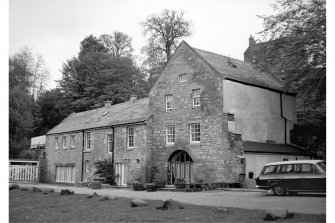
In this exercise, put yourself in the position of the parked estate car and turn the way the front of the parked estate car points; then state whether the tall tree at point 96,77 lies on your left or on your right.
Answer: on your left

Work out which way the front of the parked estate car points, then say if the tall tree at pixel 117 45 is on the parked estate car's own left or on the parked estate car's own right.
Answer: on the parked estate car's own left

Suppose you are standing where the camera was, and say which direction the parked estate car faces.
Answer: facing to the right of the viewer

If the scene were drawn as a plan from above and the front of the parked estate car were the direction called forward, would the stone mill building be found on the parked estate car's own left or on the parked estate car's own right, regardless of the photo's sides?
on the parked estate car's own left

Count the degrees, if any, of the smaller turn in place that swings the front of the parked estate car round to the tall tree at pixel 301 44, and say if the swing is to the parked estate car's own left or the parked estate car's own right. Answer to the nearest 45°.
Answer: approximately 90° to the parked estate car's own left
